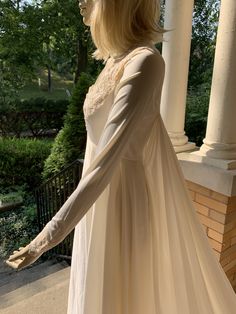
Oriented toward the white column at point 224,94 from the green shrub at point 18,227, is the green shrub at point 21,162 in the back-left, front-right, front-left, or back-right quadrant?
back-left

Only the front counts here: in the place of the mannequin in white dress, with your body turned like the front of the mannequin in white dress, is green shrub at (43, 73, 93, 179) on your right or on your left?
on your right

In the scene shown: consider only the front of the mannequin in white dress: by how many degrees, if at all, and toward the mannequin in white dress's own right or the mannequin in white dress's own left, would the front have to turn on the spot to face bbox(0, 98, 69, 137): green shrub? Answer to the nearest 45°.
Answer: approximately 90° to the mannequin in white dress's own right

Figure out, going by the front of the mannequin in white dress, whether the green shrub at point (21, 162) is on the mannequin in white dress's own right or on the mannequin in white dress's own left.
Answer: on the mannequin in white dress's own right

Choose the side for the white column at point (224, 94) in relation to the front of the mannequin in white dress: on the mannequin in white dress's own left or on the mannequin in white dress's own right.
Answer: on the mannequin in white dress's own right

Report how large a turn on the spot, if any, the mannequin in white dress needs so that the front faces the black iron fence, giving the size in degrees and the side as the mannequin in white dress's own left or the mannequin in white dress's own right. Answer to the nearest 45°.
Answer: approximately 90° to the mannequin in white dress's own right

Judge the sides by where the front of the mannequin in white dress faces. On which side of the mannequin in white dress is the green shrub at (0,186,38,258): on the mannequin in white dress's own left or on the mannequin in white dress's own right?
on the mannequin in white dress's own right

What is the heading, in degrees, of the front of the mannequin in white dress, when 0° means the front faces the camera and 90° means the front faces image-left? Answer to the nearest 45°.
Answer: approximately 90°

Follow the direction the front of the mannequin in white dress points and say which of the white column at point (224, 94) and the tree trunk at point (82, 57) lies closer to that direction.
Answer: the tree trunk

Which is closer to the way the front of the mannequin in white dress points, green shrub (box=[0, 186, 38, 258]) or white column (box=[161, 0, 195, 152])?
the green shrub

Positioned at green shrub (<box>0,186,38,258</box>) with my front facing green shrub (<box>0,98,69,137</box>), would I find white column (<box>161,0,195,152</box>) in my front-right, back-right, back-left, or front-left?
back-right
